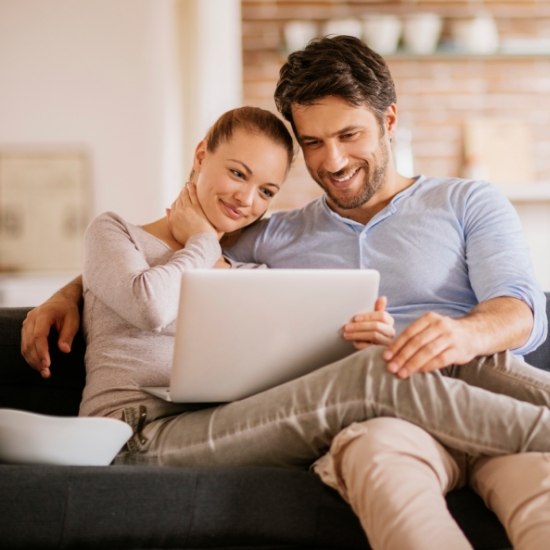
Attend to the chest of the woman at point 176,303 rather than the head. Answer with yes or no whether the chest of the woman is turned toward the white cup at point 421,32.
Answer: no

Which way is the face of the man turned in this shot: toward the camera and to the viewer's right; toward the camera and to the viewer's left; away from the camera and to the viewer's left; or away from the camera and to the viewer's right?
toward the camera and to the viewer's left

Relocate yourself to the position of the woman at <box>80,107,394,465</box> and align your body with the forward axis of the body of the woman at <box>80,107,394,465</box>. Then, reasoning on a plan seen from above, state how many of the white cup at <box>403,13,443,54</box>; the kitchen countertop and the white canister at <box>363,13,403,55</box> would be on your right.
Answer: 0

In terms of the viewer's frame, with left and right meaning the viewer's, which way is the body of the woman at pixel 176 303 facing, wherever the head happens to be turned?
facing the viewer and to the right of the viewer

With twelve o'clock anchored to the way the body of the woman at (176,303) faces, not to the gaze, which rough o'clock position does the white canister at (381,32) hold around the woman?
The white canister is roughly at 8 o'clock from the woman.

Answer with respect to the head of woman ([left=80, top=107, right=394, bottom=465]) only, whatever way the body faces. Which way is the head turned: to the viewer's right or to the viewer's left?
to the viewer's right

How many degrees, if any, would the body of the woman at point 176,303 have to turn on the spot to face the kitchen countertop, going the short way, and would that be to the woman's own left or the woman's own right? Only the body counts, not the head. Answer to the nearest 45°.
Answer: approximately 90° to the woman's own left
